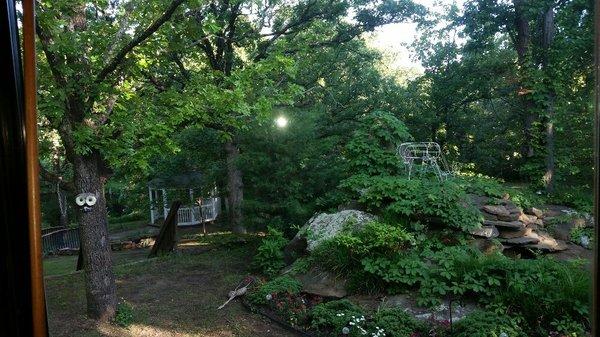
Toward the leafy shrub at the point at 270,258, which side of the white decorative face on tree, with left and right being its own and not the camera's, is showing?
left

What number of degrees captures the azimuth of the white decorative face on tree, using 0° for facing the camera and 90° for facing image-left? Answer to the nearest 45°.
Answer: approximately 0°

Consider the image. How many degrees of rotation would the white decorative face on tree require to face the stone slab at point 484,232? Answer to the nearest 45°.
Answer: approximately 90° to its left

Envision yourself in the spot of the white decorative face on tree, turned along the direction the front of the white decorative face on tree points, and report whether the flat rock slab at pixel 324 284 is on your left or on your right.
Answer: on your left

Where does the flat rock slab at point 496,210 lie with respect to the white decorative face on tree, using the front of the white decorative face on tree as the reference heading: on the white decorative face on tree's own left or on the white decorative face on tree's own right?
on the white decorative face on tree's own left

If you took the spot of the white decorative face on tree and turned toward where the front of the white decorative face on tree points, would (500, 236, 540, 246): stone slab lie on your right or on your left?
on your left

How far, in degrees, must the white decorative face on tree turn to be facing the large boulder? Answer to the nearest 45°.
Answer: approximately 90° to its left

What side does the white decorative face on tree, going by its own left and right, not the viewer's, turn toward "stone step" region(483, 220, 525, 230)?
left

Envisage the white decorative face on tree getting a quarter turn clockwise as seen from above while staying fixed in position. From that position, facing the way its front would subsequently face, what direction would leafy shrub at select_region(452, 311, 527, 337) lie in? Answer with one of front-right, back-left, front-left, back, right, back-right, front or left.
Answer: back-left

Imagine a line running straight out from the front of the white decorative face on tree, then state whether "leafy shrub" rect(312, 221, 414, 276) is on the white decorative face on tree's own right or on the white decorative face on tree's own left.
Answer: on the white decorative face on tree's own left

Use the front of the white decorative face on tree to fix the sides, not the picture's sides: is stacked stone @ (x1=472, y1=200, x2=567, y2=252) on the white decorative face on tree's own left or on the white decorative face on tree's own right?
on the white decorative face on tree's own left

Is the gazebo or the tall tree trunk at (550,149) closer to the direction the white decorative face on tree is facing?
the tall tree trunk

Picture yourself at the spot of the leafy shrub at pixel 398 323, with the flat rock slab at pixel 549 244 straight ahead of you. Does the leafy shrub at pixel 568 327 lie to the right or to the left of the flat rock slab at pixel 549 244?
right

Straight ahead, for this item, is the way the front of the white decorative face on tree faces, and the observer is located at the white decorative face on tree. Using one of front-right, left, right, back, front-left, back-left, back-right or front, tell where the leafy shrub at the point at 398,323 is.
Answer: front-left

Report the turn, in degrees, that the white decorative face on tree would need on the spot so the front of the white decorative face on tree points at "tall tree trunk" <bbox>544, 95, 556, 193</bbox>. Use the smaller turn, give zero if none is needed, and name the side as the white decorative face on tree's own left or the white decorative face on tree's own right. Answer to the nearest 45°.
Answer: approximately 90° to the white decorative face on tree's own left
